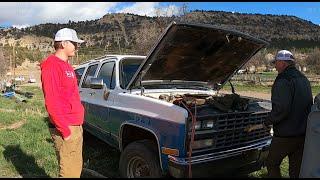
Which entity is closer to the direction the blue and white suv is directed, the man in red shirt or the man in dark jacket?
the man in dark jacket

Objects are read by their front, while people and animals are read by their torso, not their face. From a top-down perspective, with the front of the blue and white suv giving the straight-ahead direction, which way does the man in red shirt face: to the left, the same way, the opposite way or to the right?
the same way

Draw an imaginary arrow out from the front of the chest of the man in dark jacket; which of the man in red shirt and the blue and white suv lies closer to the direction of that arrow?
the blue and white suv

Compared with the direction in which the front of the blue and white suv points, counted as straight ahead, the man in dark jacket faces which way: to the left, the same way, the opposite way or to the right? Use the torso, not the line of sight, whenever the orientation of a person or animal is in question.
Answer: the opposite way

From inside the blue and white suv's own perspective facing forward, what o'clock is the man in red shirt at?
The man in red shirt is roughly at 3 o'clock from the blue and white suv.

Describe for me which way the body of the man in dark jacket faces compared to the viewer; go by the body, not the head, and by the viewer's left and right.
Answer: facing away from the viewer and to the left of the viewer

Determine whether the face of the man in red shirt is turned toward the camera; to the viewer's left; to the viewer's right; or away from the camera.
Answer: to the viewer's right

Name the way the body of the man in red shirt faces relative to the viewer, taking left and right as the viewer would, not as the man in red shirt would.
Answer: facing the viewer and to the right of the viewer

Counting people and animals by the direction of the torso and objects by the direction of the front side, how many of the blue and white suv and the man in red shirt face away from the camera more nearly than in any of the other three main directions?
0

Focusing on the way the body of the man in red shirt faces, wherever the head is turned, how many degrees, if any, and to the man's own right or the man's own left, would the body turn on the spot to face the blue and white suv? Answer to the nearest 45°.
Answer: approximately 90° to the man's own left

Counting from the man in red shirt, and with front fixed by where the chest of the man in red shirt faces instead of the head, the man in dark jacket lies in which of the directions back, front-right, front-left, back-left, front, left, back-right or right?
front-left
